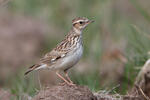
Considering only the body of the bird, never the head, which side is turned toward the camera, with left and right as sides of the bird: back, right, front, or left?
right
